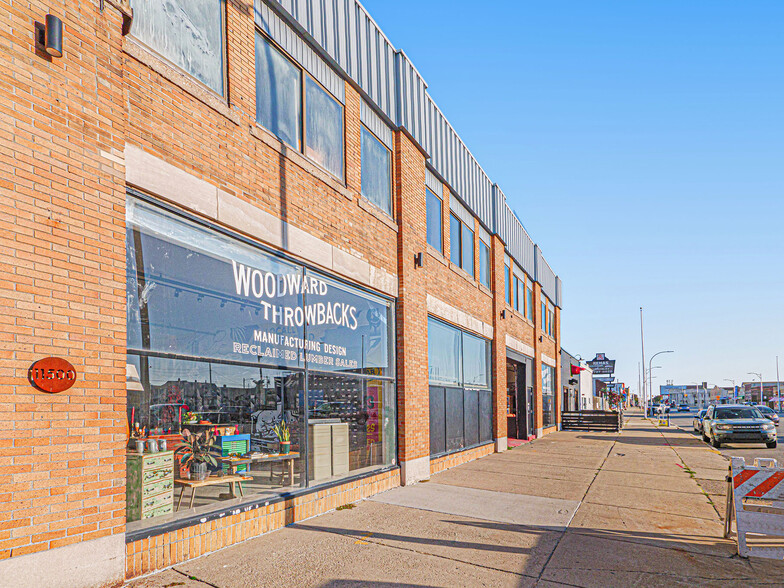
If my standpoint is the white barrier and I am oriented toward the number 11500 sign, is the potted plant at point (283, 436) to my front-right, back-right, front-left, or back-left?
front-right

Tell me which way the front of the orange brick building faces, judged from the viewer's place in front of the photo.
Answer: facing the viewer and to the right of the viewer

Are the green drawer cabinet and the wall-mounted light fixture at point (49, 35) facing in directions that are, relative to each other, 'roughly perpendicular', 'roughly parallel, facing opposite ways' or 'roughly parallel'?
roughly parallel

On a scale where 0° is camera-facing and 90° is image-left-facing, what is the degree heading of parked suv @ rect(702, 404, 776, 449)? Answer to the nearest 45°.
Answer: approximately 0°

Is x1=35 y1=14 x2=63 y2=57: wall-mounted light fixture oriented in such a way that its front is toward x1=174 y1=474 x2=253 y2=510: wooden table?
no

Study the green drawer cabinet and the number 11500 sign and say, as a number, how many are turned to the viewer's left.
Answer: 0

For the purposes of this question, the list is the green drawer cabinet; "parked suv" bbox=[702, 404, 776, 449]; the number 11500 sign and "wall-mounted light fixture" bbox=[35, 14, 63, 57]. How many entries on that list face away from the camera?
0

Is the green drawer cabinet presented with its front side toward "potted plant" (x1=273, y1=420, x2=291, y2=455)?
no

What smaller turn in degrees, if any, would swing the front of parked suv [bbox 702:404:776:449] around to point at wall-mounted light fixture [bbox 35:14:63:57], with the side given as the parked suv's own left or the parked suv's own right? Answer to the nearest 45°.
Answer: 0° — it already faces it

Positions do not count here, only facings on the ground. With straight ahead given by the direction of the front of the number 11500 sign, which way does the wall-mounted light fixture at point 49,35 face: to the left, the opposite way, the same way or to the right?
the same way

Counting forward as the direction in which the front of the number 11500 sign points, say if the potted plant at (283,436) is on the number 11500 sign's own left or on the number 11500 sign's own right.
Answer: on the number 11500 sign's own left

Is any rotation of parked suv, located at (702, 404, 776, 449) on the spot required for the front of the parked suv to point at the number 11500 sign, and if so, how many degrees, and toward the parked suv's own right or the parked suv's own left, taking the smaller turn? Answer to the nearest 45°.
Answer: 0° — it already faces it

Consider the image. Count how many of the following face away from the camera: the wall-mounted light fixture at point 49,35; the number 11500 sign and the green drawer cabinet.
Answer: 0

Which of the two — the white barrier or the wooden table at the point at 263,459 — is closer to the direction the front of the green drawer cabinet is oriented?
the white barrier

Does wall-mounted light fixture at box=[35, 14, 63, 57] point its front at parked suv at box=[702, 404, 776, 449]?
no
